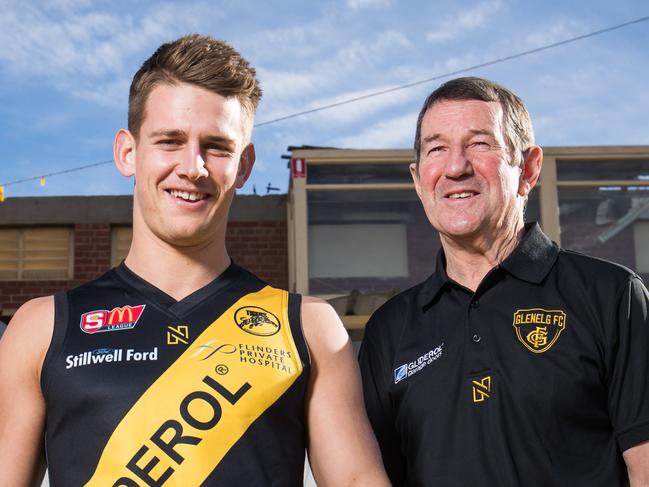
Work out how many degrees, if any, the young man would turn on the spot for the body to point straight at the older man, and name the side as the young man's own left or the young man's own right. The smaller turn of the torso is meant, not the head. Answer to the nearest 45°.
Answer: approximately 90° to the young man's own left

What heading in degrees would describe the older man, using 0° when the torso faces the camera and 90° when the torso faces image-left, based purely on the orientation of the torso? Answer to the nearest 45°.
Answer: approximately 45°

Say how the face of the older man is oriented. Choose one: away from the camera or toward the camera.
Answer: toward the camera

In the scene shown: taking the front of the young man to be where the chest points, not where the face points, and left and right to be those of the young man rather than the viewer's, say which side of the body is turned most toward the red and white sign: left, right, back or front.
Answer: back

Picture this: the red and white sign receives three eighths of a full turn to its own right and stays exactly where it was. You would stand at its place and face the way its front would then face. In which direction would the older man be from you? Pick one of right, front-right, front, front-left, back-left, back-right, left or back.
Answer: back-left

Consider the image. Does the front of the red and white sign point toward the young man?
yes

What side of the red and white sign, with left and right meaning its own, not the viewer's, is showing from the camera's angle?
front

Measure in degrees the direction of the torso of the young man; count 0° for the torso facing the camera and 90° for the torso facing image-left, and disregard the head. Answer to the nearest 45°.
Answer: approximately 0°

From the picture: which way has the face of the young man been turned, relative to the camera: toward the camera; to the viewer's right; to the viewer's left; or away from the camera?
toward the camera

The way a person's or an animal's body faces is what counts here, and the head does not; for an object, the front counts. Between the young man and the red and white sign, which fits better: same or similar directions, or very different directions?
same or similar directions

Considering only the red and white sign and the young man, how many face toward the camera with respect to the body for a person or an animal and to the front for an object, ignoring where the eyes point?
2
